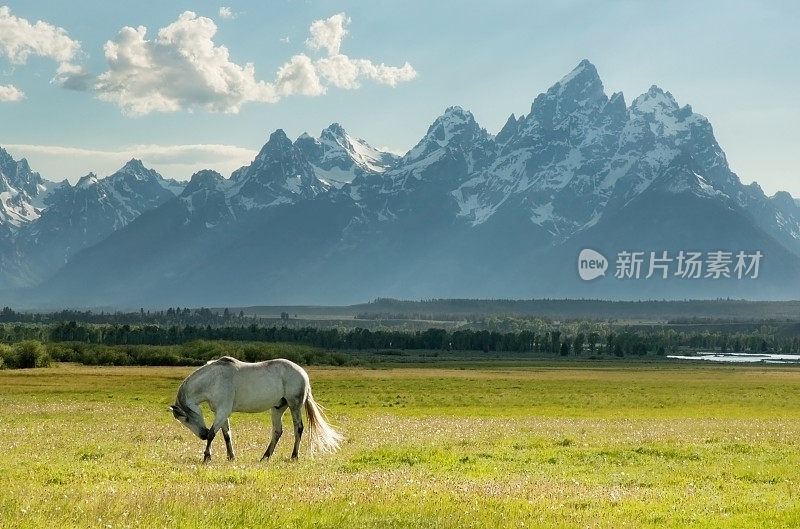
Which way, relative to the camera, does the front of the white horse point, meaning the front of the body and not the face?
to the viewer's left
